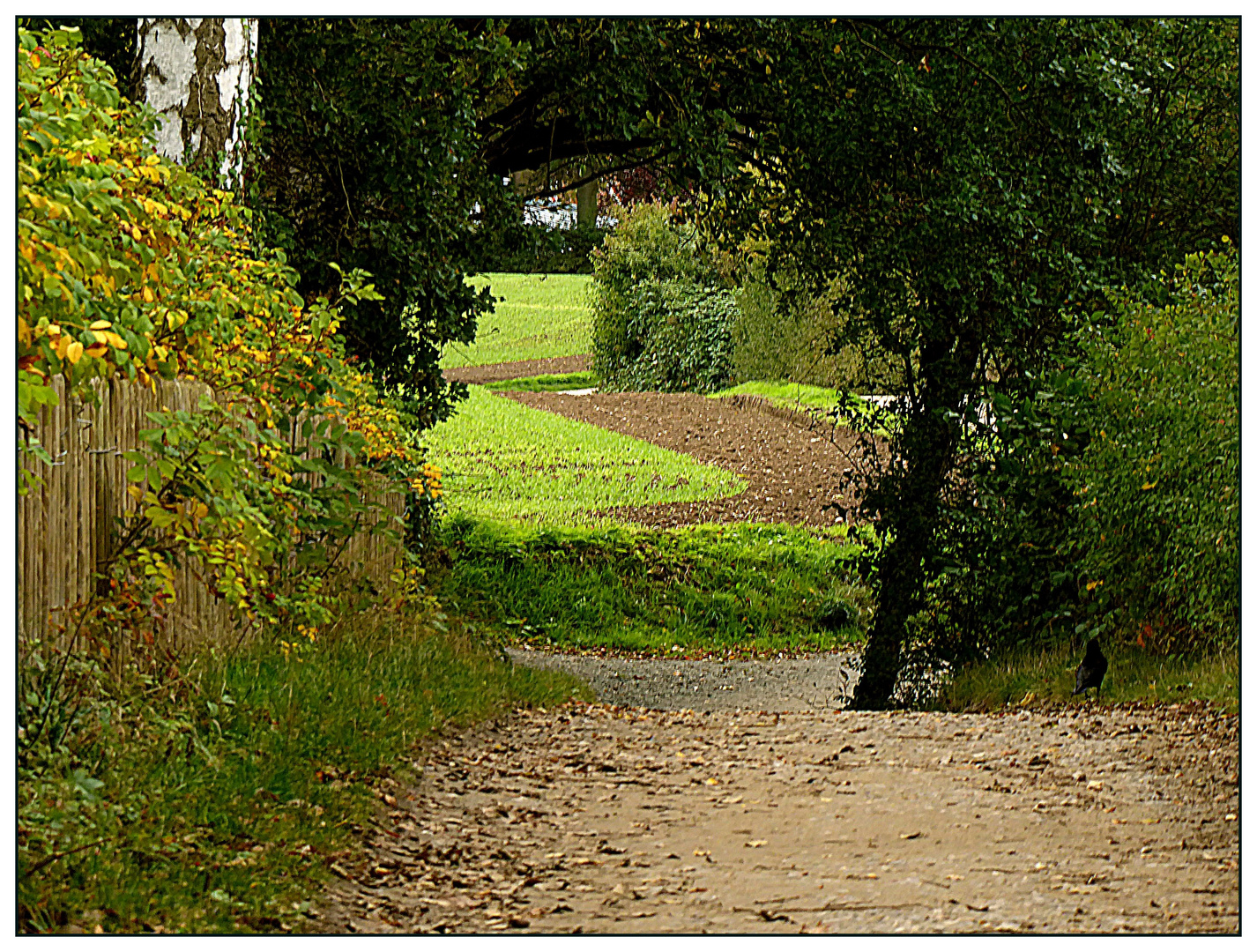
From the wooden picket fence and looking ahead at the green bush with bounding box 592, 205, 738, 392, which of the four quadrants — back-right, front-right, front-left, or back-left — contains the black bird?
front-right

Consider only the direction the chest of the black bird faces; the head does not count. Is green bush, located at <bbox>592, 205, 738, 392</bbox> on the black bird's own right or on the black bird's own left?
on the black bird's own left
